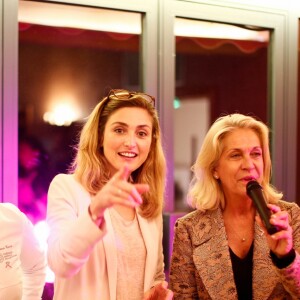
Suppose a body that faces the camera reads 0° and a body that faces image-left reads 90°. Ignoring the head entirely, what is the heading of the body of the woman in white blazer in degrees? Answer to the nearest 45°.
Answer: approximately 315°
